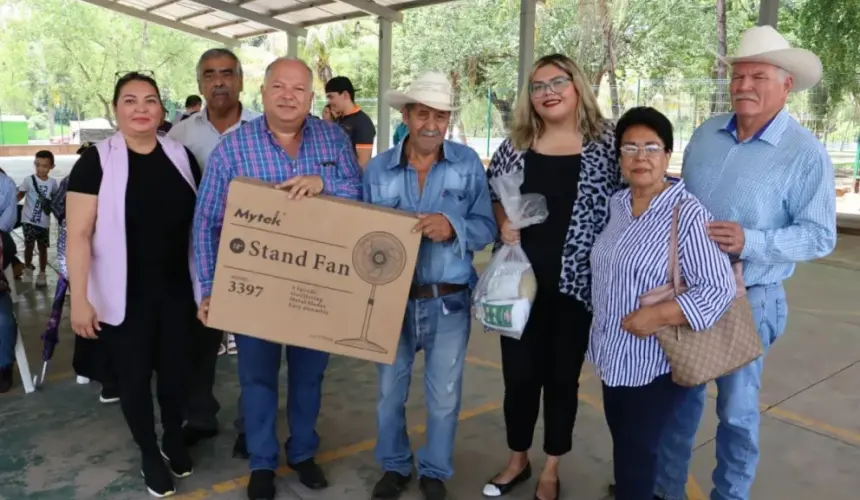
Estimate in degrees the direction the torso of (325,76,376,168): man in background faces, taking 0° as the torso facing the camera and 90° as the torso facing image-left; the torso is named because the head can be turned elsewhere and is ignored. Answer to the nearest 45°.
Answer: approximately 45°

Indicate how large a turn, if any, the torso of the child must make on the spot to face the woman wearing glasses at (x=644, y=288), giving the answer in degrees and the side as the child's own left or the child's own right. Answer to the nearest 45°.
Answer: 0° — they already face them

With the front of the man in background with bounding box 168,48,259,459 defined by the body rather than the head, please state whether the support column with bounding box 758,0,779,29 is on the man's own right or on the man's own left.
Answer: on the man's own left

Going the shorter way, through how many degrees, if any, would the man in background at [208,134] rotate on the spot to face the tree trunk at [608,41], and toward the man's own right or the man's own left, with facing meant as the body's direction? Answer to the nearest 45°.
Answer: approximately 135° to the man's own left

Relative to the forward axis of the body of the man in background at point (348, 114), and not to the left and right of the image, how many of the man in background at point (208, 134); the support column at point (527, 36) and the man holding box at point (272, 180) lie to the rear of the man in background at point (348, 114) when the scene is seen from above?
1

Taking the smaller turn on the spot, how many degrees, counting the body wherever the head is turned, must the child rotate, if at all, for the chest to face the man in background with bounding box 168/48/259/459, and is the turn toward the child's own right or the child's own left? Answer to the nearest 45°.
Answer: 0° — they already face them

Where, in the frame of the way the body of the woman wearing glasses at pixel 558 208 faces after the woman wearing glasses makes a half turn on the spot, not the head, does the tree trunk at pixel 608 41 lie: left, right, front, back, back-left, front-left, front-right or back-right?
front

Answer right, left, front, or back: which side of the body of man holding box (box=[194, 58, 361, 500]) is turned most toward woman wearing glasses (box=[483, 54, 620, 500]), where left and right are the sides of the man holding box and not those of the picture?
left

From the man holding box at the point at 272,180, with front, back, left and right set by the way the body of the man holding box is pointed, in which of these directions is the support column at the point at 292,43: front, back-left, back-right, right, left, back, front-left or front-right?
back

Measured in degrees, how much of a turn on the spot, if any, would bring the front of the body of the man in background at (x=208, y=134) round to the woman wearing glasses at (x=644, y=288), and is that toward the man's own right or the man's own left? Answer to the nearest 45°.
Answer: approximately 45° to the man's own left

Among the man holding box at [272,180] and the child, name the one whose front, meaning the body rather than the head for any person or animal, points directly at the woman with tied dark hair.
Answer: the child

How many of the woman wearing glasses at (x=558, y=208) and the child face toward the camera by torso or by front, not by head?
2

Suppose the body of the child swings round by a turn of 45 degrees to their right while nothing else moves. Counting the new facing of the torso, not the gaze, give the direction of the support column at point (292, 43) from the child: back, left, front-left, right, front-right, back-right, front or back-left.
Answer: back

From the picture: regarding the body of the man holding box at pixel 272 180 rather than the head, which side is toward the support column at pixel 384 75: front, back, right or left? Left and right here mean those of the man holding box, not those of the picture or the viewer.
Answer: back
